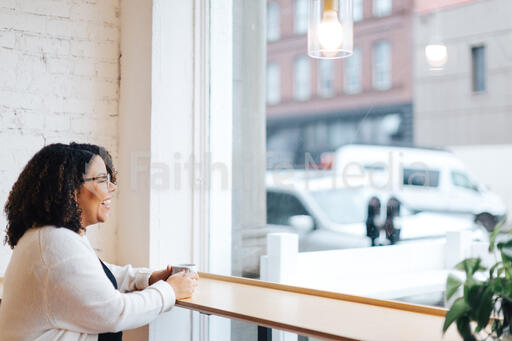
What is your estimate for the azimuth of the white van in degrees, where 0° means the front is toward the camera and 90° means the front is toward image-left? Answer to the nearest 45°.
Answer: approximately 270°

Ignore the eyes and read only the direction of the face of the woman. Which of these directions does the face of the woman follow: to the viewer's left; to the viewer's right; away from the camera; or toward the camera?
to the viewer's right

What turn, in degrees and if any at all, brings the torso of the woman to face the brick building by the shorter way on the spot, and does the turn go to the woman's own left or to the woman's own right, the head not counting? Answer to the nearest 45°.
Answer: approximately 90° to the woman's own left

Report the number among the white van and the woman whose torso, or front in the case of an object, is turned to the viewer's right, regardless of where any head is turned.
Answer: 2

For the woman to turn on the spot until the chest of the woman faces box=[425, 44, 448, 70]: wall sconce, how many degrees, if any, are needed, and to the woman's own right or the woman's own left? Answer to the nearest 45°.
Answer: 0° — they already face it

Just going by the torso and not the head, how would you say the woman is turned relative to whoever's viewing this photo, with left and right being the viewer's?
facing to the right of the viewer
